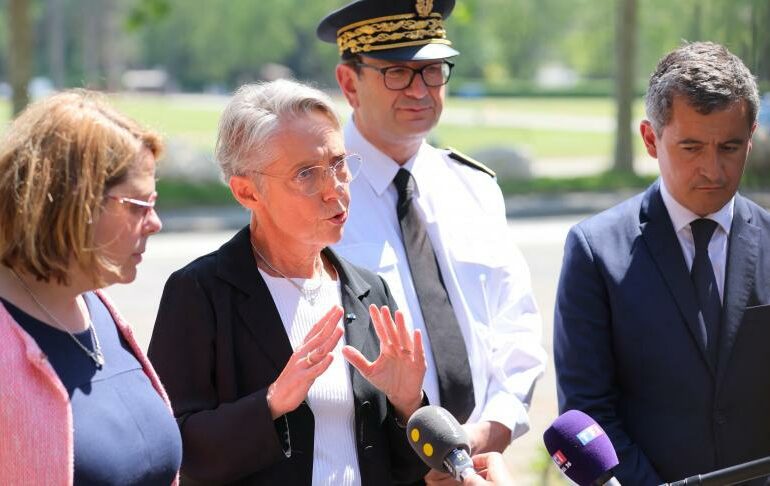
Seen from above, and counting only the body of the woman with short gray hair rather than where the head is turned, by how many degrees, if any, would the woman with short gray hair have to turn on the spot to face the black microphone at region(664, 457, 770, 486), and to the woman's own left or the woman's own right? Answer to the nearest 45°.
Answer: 0° — they already face it

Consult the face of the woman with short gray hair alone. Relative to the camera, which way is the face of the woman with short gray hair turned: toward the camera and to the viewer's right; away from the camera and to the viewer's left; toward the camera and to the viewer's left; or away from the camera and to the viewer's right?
toward the camera and to the viewer's right

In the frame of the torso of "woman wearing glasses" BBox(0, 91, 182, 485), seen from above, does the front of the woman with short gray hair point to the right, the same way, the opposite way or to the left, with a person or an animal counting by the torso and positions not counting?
the same way

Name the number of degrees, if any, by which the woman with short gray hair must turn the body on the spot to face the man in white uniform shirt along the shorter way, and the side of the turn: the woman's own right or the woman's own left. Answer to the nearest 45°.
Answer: approximately 90° to the woman's own left

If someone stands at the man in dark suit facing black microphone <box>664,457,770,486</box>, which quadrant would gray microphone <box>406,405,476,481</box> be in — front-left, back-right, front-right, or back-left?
front-right

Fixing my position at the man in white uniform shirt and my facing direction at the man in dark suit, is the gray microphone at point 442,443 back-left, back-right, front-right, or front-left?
front-right

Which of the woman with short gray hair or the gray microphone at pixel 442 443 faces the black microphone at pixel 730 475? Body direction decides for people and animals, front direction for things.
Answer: the woman with short gray hair

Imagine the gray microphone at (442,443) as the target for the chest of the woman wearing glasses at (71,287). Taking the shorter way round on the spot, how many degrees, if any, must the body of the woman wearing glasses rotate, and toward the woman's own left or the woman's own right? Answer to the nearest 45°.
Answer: approximately 45° to the woman's own left

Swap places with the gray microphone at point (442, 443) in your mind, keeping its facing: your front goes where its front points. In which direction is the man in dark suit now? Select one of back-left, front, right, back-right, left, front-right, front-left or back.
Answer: right

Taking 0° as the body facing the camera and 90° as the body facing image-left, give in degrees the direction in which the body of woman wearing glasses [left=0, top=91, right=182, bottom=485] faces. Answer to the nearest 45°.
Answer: approximately 315°

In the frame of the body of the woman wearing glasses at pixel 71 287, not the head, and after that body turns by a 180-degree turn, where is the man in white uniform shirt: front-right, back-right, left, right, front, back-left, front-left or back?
right

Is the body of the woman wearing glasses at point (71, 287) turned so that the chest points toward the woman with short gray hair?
no

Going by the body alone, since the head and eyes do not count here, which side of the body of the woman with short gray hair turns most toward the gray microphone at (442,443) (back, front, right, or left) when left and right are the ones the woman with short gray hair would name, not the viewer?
front

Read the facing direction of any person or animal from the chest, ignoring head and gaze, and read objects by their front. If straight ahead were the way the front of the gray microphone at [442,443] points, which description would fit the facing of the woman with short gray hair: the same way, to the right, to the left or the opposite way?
the opposite way
